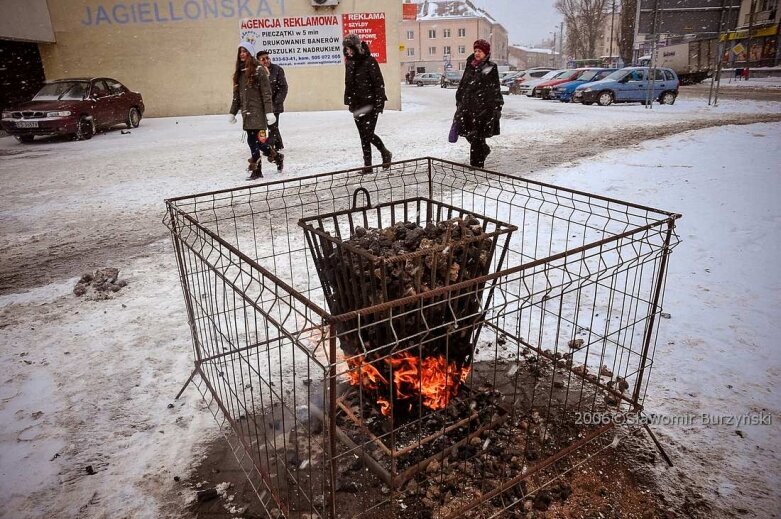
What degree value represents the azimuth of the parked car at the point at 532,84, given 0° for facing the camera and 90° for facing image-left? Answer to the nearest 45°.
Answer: approximately 45°

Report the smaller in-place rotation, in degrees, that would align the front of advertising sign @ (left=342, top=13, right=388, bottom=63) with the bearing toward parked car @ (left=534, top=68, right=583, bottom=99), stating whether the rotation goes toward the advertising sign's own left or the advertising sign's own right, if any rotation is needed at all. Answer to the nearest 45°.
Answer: approximately 135° to the advertising sign's own left

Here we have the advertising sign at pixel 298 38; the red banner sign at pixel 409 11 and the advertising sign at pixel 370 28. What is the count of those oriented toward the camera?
3

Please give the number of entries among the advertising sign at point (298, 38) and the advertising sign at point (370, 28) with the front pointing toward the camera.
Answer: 2

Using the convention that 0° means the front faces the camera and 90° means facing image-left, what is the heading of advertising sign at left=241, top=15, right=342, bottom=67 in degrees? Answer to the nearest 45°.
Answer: approximately 0°

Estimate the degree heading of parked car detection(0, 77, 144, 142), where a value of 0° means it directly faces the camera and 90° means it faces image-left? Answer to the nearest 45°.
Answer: approximately 45°

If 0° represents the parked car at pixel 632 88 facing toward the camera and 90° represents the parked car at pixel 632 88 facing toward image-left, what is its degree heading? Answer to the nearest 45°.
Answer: approximately 45°

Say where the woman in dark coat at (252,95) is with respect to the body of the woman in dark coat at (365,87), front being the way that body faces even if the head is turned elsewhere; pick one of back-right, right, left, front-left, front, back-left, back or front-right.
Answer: front-right

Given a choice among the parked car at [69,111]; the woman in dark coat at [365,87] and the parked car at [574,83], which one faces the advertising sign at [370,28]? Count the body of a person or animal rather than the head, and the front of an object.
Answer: the parked car at [574,83]

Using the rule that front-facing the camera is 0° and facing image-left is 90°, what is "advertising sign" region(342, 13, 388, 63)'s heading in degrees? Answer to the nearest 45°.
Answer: approximately 0°

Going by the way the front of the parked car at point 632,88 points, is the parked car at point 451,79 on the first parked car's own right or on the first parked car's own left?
on the first parked car's own right

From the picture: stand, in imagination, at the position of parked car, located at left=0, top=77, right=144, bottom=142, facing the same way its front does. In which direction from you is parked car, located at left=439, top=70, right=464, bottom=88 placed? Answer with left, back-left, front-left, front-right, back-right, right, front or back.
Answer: back

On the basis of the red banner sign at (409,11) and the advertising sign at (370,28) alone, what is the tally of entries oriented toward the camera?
2

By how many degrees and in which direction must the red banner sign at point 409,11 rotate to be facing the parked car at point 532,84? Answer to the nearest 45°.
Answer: approximately 135° to its left

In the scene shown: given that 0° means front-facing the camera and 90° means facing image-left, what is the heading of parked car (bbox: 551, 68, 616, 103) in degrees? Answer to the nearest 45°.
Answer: approximately 45°

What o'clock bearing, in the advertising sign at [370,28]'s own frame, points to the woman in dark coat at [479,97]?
The woman in dark coat is roughly at 12 o'clock from the advertising sign.

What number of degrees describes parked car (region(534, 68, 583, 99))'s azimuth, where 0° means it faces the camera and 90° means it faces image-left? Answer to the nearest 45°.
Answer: approximately 45°

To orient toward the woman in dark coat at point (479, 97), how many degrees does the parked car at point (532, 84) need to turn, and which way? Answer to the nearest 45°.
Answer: approximately 45° to its left
